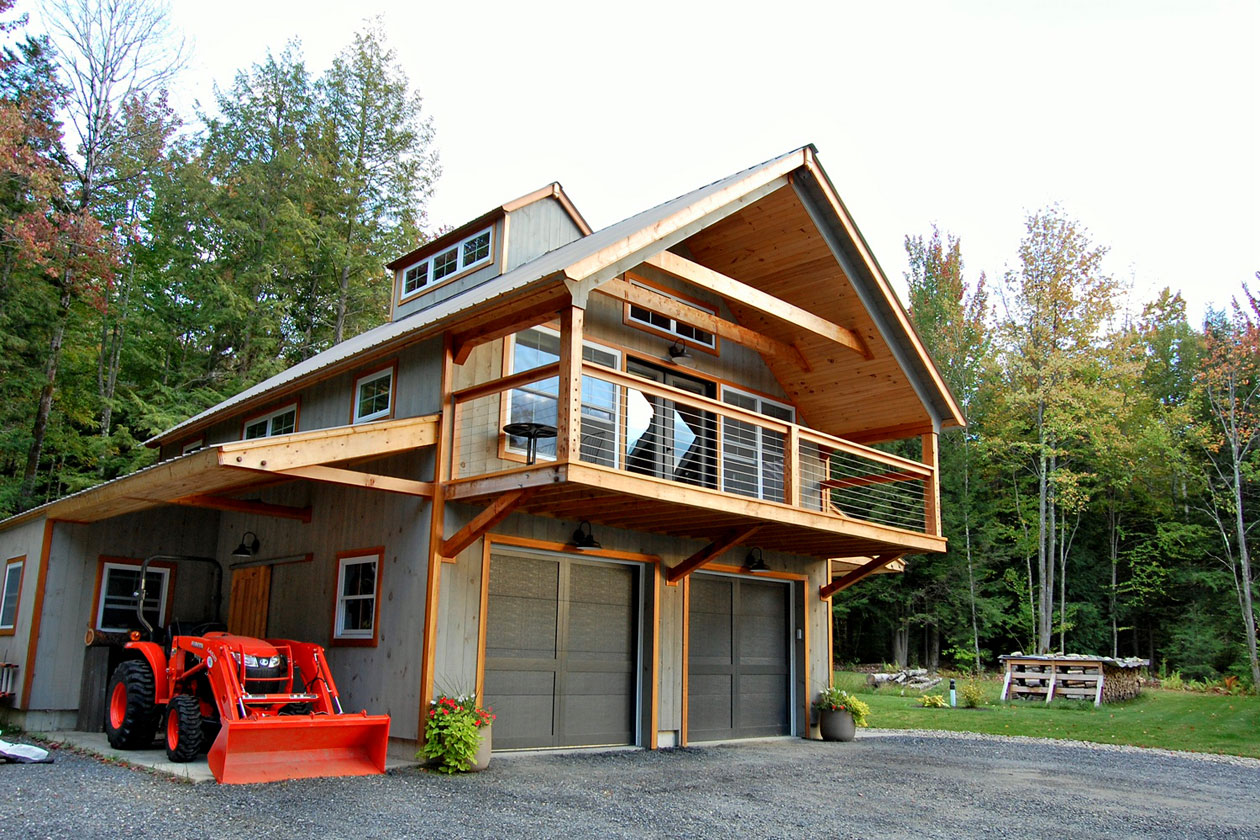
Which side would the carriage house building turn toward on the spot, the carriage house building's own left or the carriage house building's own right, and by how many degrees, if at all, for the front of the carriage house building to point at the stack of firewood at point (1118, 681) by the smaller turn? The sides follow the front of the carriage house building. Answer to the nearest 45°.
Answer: approximately 90° to the carriage house building's own left

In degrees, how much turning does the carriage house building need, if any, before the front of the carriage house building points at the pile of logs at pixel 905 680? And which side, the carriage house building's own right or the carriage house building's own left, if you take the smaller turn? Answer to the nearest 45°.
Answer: approximately 90° to the carriage house building's own left

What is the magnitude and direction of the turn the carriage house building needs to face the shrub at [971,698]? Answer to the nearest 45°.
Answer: approximately 90° to its left

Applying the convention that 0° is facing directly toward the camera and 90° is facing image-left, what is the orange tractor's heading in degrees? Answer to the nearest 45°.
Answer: approximately 315°

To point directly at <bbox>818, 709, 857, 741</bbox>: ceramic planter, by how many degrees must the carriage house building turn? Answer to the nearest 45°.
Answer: approximately 90° to its left

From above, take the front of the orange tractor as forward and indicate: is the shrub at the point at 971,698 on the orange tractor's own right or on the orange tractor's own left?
on the orange tractor's own left
